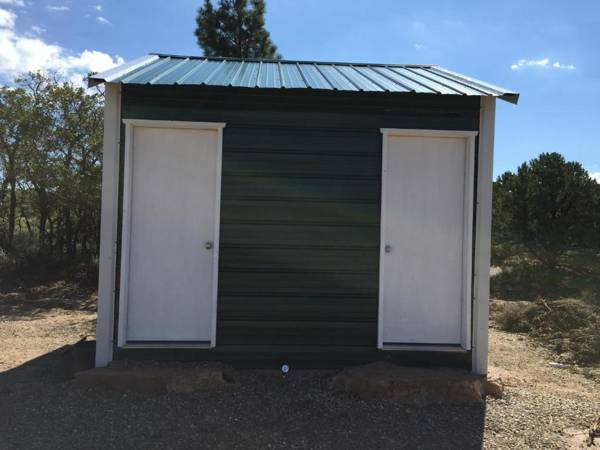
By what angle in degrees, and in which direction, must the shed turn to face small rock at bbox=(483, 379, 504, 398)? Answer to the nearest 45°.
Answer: approximately 90° to its left

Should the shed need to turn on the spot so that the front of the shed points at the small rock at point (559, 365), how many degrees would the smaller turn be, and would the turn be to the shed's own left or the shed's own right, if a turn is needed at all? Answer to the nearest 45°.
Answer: approximately 90° to the shed's own left

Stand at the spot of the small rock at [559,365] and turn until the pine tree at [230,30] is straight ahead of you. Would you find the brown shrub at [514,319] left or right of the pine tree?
right

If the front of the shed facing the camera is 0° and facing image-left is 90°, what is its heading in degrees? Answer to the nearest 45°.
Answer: approximately 0°
